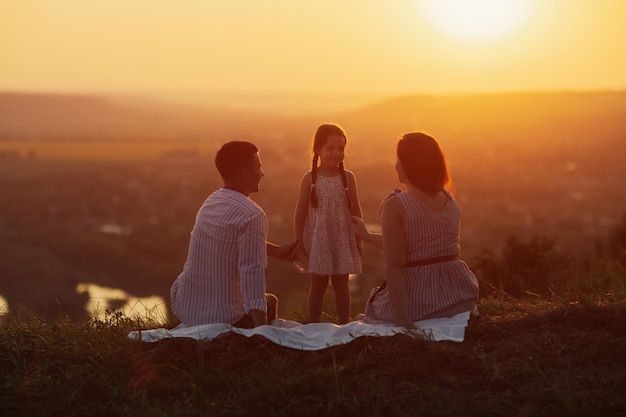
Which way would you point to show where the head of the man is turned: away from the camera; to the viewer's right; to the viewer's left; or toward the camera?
to the viewer's right

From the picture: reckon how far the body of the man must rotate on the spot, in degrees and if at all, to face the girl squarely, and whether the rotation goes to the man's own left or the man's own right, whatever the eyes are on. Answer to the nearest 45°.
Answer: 0° — they already face them

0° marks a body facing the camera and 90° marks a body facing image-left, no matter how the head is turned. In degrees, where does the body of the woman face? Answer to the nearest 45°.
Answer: approximately 135°

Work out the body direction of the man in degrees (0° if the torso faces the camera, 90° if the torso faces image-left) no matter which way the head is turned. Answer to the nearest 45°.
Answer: approximately 225°

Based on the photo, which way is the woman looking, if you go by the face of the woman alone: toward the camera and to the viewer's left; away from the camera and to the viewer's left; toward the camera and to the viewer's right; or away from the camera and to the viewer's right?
away from the camera and to the viewer's left
